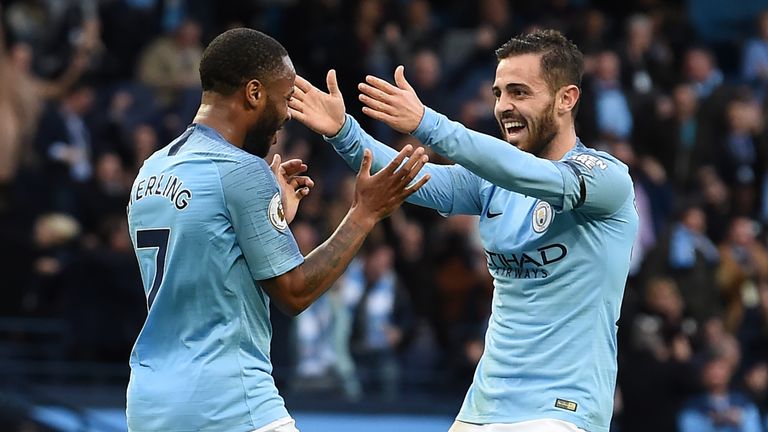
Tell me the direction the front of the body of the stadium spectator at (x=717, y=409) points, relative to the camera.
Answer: toward the camera

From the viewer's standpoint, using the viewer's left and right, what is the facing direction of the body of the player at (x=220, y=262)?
facing away from the viewer and to the right of the viewer

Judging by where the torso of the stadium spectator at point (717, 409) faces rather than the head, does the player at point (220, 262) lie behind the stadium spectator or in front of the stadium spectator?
in front

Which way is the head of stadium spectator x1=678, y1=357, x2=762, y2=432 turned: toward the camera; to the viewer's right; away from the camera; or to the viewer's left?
toward the camera

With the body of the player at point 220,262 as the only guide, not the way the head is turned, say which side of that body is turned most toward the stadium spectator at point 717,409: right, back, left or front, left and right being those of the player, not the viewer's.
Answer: front

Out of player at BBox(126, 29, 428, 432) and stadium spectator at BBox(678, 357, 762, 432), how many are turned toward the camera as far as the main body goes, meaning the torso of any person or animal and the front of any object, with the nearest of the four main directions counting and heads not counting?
1

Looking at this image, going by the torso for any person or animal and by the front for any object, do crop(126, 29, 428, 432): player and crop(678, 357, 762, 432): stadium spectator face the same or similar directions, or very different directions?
very different directions

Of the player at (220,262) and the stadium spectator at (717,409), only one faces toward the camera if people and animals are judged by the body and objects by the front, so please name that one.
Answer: the stadium spectator
